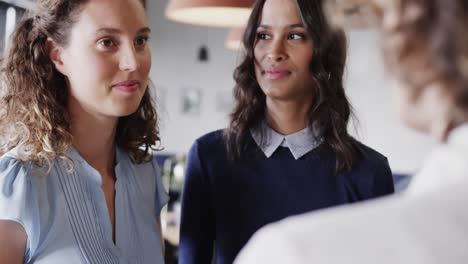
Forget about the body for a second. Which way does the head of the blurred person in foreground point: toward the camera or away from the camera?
away from the camera

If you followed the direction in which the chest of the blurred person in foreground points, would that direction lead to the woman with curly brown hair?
yes

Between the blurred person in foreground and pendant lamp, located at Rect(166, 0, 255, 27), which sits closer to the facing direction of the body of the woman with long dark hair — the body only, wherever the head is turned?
the blurred person in foreground

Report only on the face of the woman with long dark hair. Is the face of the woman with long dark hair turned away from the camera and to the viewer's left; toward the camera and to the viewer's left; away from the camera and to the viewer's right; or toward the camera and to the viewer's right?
toward the camera and to the viewer's right

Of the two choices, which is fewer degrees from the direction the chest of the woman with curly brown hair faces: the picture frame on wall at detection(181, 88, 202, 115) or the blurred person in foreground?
the blurred person in foreground

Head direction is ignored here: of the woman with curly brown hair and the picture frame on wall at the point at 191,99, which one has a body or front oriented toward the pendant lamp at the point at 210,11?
the picture frame on wall

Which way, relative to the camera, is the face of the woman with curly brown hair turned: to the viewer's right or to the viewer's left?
to the viewer's right

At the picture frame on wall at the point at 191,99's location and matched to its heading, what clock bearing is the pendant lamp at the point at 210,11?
The pendant lamp is roughly at 12 o'clock from the picture frame on wall.

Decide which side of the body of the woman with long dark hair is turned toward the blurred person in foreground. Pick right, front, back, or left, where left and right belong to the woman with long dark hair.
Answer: front

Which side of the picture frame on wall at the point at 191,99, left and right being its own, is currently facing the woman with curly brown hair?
front

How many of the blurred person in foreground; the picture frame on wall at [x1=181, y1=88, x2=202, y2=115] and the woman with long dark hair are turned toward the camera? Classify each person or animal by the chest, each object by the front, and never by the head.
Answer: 2

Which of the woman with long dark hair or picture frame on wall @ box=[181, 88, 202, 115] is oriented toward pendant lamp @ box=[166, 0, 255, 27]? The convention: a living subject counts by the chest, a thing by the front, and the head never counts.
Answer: the picture frame on wall

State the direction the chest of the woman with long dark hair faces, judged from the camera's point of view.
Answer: toward the camera

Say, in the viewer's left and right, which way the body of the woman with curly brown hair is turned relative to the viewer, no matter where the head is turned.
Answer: facing the viewer and to the right of the viewer
